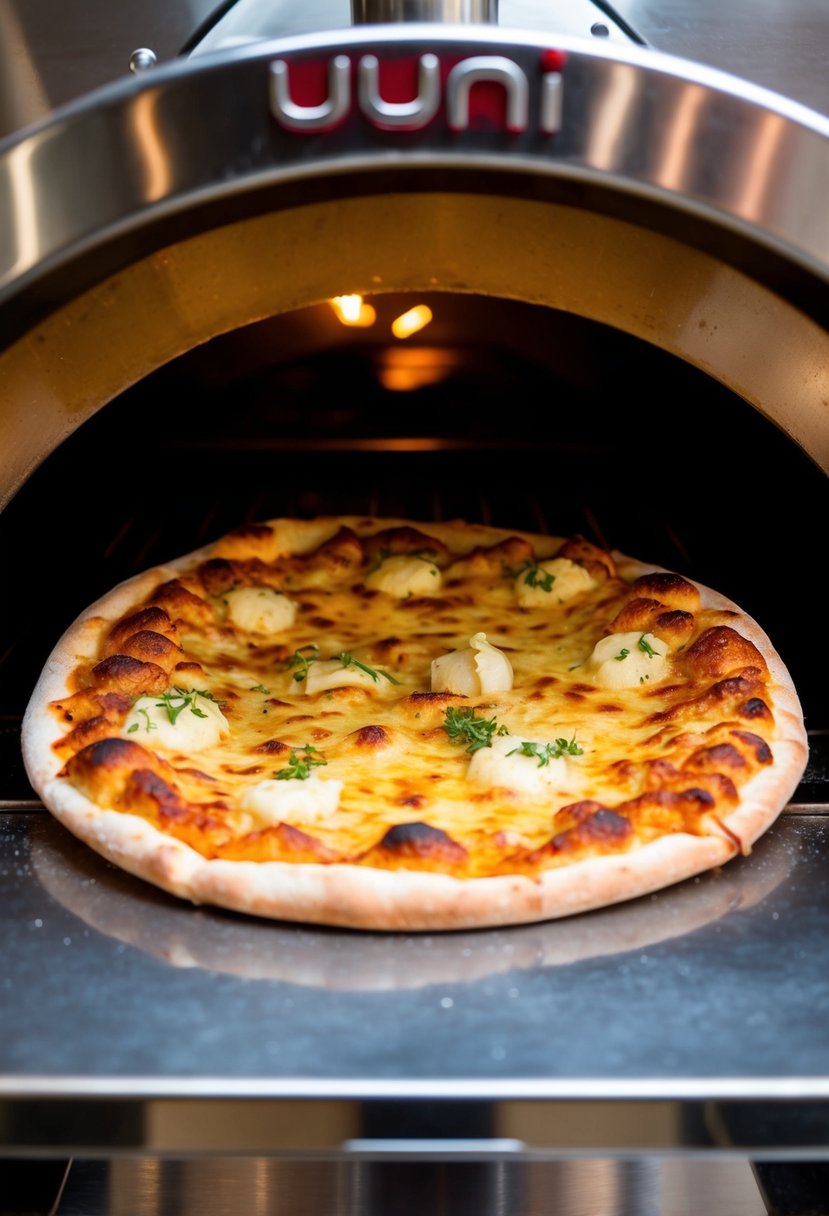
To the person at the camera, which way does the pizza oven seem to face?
facing the viewer
